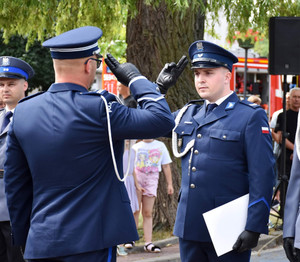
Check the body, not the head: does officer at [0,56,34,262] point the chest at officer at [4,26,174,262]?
no

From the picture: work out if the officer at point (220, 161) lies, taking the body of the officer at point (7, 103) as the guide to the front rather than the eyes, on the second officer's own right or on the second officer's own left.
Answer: on the second officer's own left

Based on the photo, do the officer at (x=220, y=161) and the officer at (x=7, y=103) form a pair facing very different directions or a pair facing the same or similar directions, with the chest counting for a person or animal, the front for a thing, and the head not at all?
same or similar directions

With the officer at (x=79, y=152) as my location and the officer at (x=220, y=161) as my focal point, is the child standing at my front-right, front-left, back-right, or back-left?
front-left

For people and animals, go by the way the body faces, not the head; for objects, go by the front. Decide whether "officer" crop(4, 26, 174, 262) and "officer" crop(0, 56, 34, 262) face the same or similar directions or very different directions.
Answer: very different directions

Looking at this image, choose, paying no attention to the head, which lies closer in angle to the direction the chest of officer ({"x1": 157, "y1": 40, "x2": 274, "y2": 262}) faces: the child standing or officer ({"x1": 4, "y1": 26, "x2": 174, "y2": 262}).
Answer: the officer

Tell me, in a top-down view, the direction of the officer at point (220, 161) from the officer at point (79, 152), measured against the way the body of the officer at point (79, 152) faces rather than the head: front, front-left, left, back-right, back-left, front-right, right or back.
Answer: front

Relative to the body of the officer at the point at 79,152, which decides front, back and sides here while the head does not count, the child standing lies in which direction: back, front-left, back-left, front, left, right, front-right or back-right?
front-left

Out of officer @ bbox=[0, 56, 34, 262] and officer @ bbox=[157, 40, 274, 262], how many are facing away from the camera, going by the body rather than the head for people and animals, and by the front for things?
0

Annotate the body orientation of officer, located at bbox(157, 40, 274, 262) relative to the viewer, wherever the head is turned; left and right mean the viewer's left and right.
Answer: facing the viewer and to the left of the viewer
